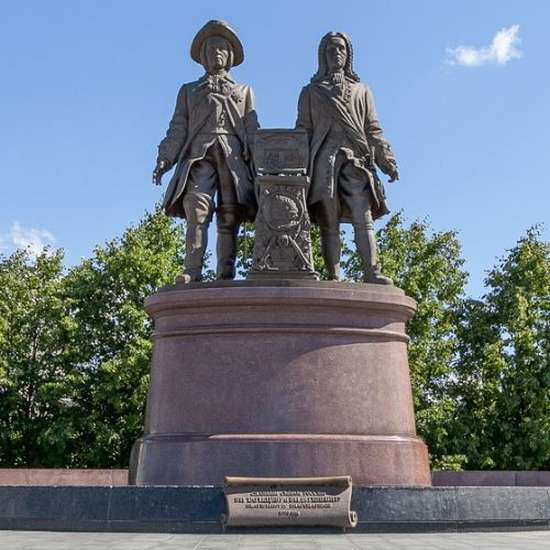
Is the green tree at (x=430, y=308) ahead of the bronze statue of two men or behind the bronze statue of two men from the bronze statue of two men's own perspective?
behind

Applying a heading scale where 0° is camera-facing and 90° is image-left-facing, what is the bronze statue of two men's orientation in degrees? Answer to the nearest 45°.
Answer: approximately 0°

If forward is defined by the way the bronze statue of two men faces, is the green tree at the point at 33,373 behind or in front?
behind

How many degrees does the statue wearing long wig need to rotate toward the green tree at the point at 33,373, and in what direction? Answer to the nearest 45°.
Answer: approximately 135° to its right

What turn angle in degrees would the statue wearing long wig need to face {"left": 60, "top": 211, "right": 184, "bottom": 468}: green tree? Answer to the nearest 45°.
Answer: approximately 135° to its right

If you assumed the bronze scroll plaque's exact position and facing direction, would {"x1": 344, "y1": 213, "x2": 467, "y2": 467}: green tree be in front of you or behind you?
behind

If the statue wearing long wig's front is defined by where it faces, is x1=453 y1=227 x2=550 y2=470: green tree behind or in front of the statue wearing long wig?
behind
